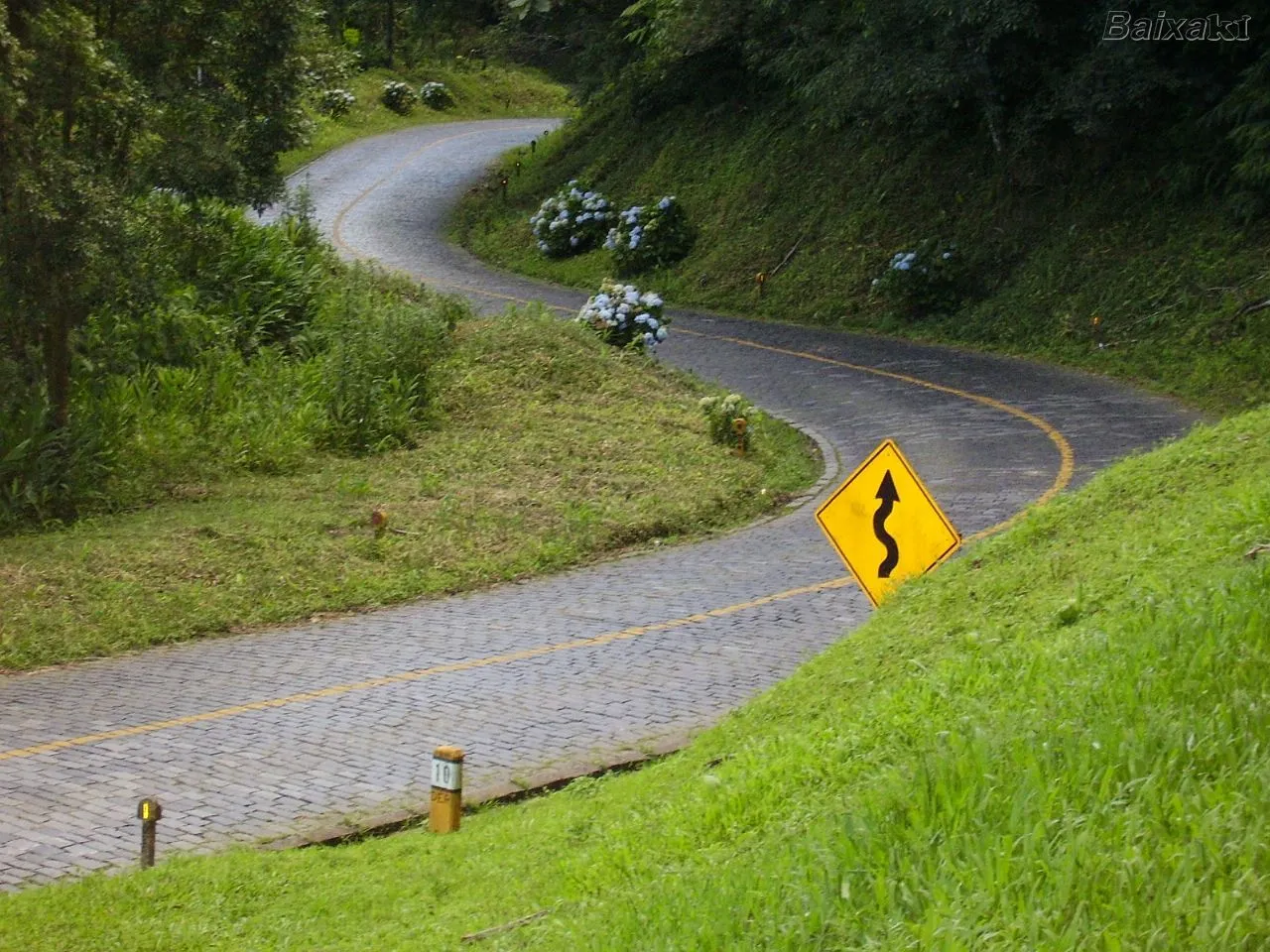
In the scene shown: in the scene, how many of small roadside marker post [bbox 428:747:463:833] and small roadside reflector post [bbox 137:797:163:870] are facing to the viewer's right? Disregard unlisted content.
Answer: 0

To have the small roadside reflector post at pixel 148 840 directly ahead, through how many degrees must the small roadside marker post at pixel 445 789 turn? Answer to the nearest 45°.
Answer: approximately 45° to its right

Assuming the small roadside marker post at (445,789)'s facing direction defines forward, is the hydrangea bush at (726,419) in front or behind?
behind

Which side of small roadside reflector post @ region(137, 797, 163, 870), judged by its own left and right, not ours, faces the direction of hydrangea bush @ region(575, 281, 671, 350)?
back

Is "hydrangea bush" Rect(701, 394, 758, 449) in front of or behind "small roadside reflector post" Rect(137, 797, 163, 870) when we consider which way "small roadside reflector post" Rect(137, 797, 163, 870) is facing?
behind

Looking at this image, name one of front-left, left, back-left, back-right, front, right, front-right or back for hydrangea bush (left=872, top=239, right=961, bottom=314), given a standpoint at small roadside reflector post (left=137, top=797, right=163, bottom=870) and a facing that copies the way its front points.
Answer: back

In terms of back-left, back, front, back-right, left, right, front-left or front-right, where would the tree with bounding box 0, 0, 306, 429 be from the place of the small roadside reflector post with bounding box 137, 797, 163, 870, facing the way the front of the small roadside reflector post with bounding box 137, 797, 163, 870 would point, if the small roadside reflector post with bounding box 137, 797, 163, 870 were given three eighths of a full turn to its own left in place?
left

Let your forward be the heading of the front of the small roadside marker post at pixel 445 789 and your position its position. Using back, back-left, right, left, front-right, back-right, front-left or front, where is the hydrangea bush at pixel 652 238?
back-right

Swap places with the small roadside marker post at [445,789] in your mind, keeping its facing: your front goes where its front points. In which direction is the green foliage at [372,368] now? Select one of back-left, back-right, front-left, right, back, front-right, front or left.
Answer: back-right

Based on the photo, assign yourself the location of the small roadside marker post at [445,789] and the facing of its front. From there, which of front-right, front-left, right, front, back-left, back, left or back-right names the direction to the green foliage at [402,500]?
back-right

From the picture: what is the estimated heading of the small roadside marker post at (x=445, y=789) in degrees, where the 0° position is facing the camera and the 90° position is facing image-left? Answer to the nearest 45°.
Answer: approximately 45°

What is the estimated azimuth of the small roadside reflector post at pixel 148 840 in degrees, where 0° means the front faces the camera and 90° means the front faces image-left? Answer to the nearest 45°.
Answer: approximately 45°

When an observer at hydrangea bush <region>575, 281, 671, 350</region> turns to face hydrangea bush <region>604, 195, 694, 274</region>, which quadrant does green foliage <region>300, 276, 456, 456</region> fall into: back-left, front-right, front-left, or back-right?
back-left
